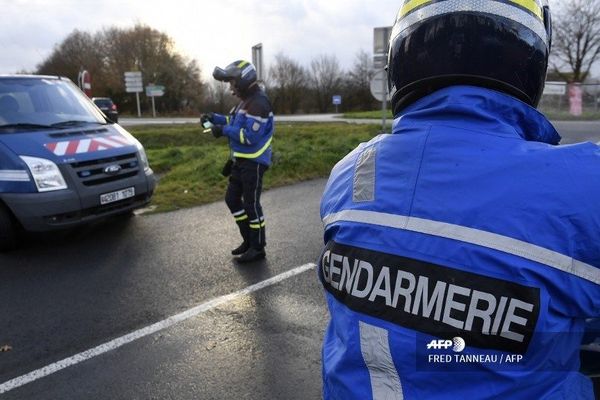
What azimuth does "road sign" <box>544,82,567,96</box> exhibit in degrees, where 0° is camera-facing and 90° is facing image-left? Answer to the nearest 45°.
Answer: approximately 0°
